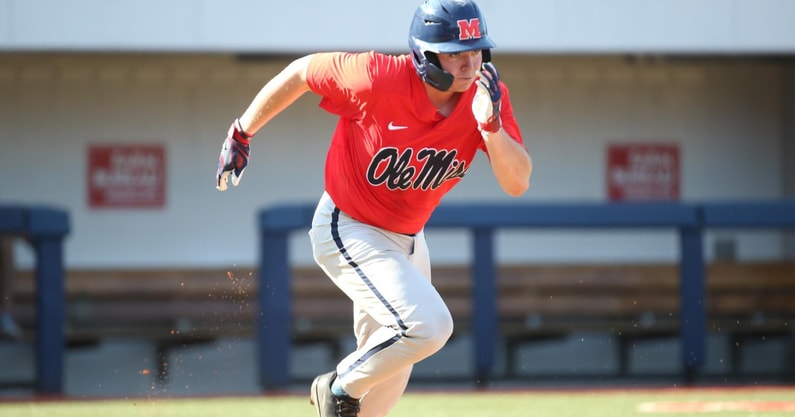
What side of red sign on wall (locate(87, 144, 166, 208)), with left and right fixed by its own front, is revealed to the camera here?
front

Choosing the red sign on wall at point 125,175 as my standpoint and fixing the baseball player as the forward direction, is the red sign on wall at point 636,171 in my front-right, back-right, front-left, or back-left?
front-left

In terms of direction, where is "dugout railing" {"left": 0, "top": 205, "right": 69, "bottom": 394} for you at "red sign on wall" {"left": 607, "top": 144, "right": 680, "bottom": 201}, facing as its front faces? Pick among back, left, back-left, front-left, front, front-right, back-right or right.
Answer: front-right

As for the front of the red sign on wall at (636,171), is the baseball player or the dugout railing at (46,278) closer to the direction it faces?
the baseball player

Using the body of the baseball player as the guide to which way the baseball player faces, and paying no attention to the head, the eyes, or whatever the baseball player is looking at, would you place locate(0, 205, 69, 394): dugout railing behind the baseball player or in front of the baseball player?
behind

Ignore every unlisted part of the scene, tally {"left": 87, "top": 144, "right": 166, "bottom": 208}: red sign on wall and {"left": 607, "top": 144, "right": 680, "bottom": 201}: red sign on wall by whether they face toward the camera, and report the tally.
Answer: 2

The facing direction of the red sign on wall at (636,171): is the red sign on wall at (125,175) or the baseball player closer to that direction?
the baseball player

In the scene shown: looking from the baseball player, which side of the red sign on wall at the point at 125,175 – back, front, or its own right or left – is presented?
front

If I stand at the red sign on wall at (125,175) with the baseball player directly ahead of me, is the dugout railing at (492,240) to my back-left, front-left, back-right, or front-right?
front-left

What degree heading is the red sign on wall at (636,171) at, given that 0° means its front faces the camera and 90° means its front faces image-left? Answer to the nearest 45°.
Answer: approximately 0°

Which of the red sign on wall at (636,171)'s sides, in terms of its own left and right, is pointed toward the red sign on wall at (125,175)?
right

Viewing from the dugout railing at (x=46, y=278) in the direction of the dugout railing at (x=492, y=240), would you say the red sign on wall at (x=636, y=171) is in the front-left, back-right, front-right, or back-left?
front-left

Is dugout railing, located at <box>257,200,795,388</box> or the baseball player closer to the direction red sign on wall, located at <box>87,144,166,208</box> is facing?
the baseball player

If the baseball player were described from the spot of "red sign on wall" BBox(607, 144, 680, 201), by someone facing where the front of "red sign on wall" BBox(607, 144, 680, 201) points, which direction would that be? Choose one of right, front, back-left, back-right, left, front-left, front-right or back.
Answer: front
